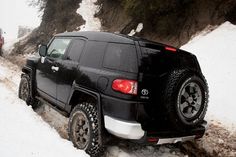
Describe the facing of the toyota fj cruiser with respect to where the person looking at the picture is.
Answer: facing away from the viewer and to the left of the viewer
